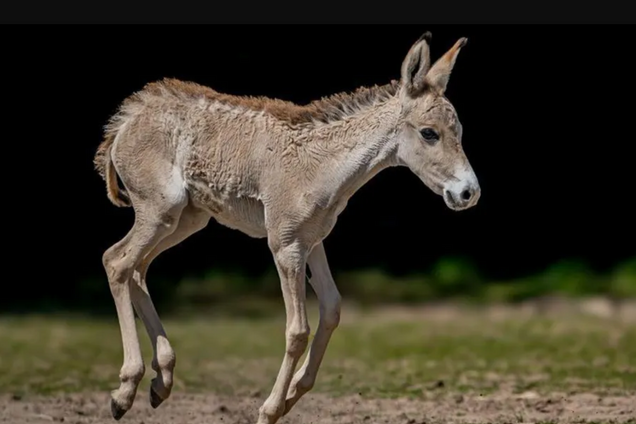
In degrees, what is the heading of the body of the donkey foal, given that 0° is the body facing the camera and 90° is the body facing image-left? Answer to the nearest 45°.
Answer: approximately 270°
